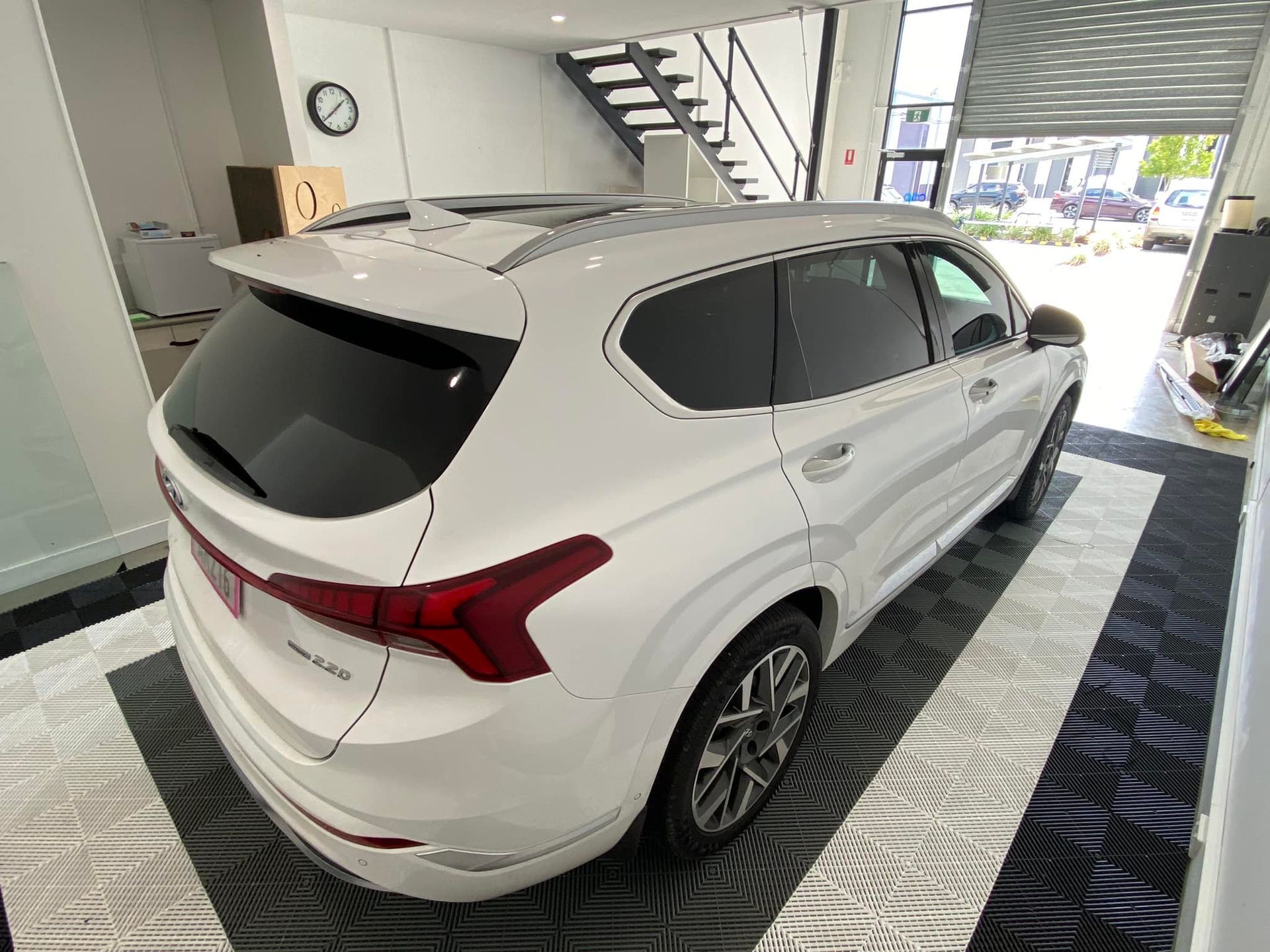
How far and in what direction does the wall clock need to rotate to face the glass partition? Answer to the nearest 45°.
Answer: approximately 45° to its right

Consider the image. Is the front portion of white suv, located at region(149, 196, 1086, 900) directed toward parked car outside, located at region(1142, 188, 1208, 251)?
yes

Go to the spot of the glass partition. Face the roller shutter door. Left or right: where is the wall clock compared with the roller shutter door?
left

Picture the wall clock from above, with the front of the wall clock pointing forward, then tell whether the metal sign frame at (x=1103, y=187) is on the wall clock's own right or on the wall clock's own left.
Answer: on the wall clock's own left

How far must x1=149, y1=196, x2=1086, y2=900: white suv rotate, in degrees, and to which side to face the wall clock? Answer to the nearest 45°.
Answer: approximately 45° to its left

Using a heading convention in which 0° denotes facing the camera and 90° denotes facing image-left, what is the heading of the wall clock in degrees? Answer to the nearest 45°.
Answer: approximately 315°

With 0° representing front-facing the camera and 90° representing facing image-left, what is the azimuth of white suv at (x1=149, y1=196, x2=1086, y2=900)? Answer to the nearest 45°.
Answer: approximately 225°

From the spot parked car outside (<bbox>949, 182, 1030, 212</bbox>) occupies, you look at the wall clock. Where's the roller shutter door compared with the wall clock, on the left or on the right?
left

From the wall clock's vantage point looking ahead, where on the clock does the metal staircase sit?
The metal staircase is roughly at 10 o'clock from the wall clock.
